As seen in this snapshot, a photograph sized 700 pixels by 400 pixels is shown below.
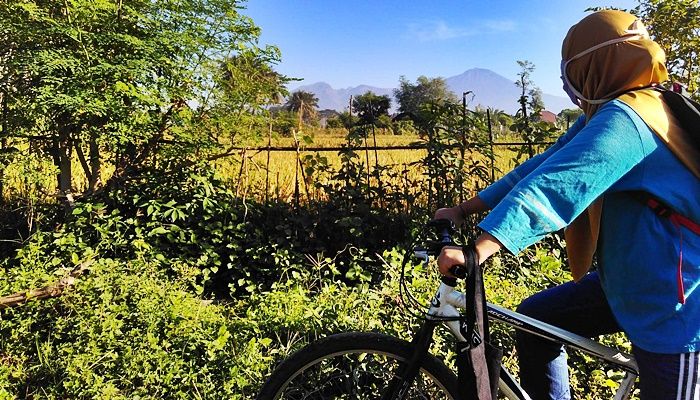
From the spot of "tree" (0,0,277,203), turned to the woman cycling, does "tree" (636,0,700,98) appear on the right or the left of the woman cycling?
left

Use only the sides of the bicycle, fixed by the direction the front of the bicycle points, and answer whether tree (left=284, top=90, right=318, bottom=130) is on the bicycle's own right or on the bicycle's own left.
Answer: on the bicycle's own right

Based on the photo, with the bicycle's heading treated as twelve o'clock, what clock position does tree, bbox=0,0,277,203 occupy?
The tree is roughly at 1 o'clock from the bicycle.

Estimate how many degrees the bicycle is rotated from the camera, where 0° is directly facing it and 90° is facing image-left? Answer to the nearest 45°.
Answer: approximately 90°

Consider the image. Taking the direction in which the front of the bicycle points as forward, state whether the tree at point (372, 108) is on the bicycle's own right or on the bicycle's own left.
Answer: on the bicycle's own right

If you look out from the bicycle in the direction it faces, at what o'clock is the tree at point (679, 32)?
The tree is roughly at 4 o'clock from the bicycle.

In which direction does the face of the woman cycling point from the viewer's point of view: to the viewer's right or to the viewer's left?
to the viewer's left
